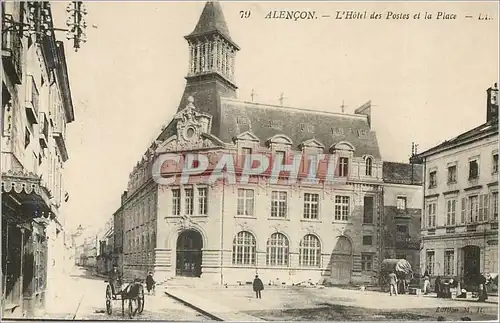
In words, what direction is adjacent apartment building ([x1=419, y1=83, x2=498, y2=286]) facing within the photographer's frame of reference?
facing the viewer and to the left of the viewer

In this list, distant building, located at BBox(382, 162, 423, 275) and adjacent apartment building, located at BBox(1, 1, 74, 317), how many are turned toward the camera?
1

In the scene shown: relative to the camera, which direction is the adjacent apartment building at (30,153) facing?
to the viewer's right

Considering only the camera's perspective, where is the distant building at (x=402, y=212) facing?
facing the viewer

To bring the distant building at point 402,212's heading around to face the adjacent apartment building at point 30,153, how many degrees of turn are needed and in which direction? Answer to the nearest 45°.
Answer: approximately 45° to its right

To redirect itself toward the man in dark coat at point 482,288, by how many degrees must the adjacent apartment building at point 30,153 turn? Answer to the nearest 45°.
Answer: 0° — it already faces them

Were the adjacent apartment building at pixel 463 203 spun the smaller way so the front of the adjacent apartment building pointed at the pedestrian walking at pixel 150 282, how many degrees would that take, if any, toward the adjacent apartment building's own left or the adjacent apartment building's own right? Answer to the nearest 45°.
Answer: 0° — it already faces them

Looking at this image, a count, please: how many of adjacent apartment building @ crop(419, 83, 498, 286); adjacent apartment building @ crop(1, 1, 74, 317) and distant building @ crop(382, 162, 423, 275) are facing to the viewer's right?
1

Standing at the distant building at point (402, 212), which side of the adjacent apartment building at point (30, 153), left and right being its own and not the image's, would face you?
front

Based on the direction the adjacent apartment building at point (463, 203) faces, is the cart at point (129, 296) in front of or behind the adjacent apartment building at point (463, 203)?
in front
